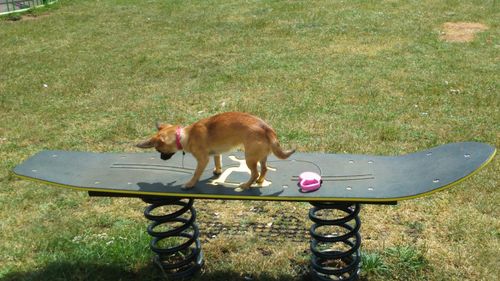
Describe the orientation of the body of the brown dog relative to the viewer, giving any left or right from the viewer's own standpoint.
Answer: facing to the left of the viewer
